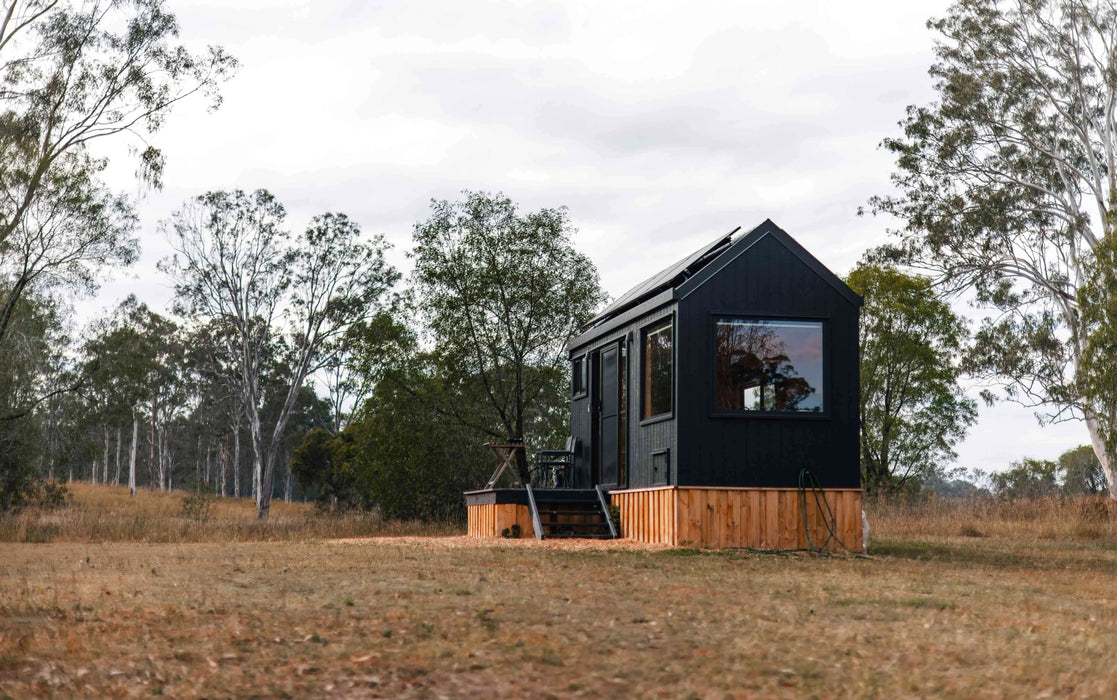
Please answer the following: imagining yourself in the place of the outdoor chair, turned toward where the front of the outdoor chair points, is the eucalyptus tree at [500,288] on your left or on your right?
on your right

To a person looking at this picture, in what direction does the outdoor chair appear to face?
facing to the left of the viewer

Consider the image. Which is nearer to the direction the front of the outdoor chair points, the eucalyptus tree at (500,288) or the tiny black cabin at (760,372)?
the eucalyptus tree

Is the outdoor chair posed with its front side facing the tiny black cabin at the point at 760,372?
no
